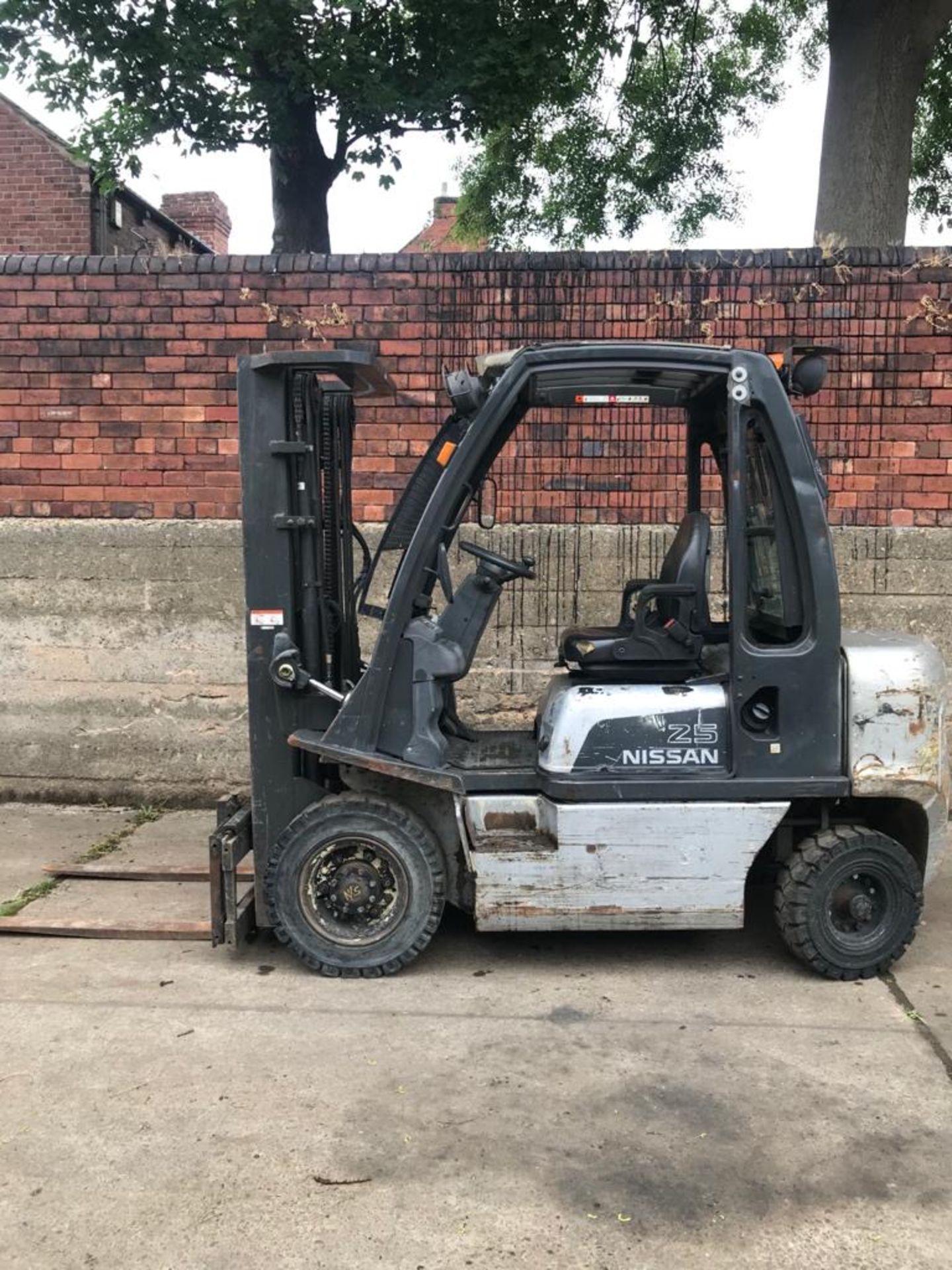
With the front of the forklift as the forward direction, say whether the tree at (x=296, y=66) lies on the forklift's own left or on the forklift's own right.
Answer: on the forklift's own right

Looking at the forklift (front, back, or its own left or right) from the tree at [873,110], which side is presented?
right

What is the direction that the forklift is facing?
to the viewer's left

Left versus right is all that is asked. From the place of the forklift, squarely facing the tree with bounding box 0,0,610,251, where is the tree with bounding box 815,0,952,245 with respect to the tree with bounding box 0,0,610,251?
right

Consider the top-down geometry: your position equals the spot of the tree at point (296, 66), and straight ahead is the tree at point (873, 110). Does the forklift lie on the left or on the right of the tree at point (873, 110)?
right
